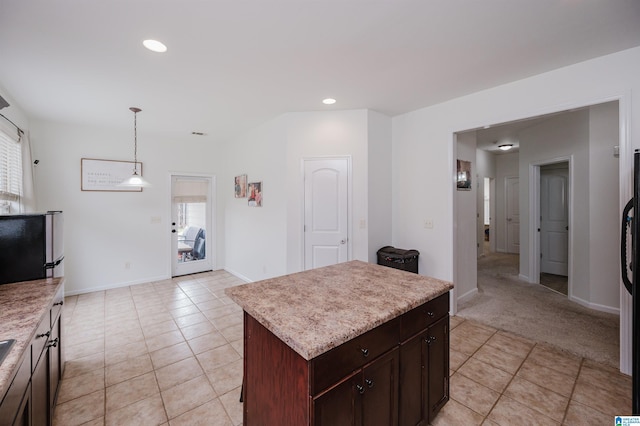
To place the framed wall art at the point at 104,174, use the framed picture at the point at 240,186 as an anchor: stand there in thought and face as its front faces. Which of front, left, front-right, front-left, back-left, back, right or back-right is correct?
front-right

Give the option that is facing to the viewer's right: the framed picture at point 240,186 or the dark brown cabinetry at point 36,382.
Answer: the dark brown cabinetry

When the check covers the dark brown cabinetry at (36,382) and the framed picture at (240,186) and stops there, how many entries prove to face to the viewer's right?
1

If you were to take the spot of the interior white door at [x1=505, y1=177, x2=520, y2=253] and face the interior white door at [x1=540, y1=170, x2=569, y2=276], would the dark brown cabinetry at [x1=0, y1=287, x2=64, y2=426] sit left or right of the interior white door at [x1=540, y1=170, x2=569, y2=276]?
right

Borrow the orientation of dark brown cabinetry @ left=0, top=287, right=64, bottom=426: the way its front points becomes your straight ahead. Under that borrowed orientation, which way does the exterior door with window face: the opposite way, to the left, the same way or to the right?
to the right

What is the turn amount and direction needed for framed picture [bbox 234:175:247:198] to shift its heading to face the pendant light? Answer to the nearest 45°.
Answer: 0° — it already faces it

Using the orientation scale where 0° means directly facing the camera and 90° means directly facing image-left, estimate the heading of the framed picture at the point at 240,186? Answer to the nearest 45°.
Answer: approximately 45°

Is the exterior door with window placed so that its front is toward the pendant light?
no

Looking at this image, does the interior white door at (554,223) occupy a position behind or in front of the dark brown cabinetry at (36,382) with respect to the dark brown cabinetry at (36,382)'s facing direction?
in front

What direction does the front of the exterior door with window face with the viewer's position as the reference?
facing the viewer and to the right of the viewer

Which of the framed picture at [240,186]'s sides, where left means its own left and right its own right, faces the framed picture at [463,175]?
left

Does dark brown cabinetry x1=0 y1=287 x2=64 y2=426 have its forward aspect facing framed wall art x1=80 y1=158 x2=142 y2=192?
no

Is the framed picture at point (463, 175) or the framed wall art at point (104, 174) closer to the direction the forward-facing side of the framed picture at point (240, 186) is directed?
the framed wall art

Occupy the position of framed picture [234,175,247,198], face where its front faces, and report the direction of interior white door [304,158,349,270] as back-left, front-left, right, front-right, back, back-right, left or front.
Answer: left

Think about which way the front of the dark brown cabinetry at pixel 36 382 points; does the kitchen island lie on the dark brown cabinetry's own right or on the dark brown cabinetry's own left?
on the dark brown cabinetry's own right

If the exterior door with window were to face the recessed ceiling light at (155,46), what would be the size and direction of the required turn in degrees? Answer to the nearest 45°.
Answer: approximately 45° to its right
